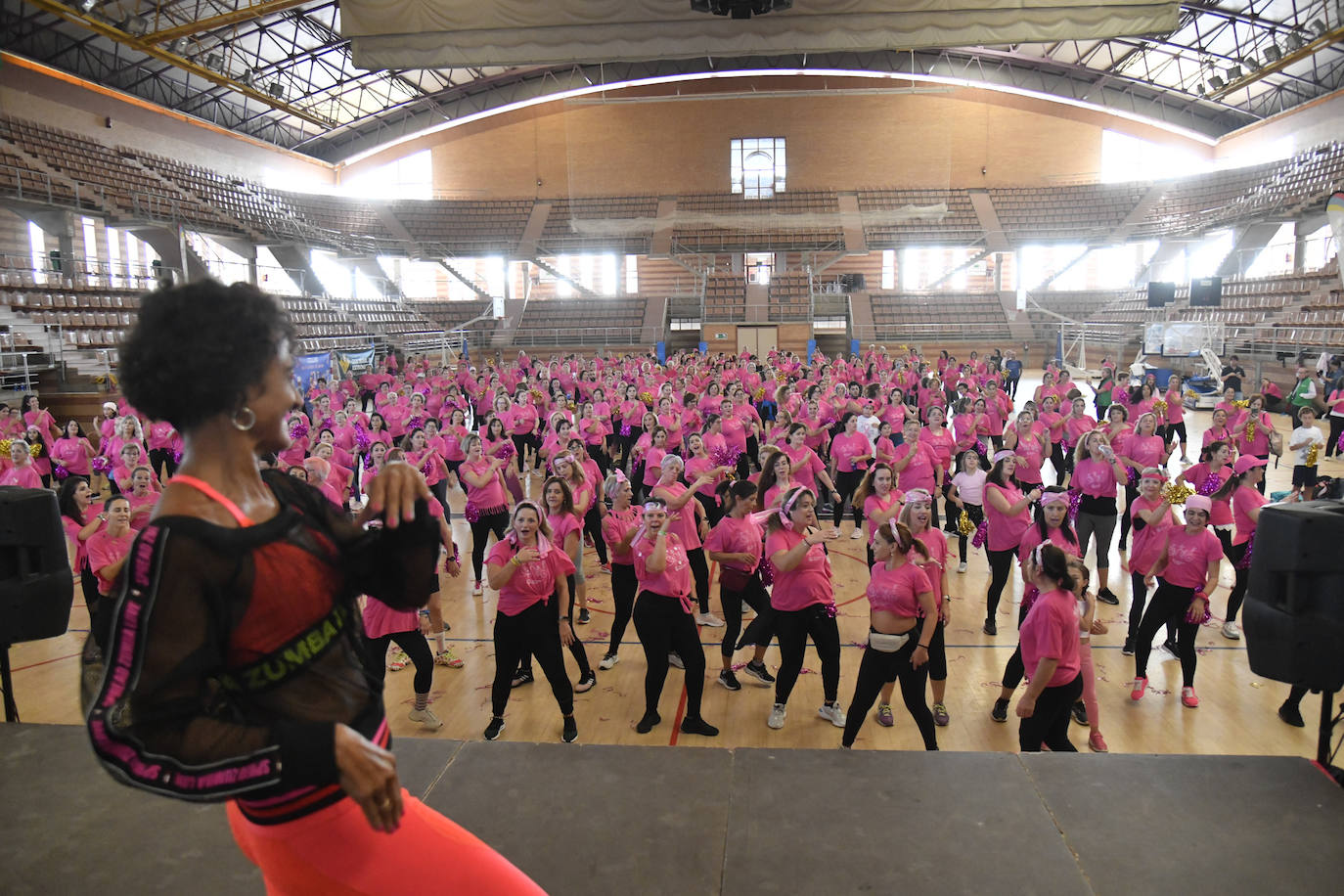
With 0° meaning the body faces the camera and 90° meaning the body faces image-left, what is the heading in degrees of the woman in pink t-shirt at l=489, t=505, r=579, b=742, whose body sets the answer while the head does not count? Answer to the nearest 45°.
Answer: approximately 0°

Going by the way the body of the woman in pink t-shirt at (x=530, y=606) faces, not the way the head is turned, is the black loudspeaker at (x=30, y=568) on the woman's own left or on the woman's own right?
on the woman's own right

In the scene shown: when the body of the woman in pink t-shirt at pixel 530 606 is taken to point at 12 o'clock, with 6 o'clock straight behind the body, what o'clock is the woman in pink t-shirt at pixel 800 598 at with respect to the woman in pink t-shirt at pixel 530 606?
the woman in pink t-shirt at pixel 800 598 is roughly at 9 o'clock from the woman in pink t-shirt at pixel 530 606.
